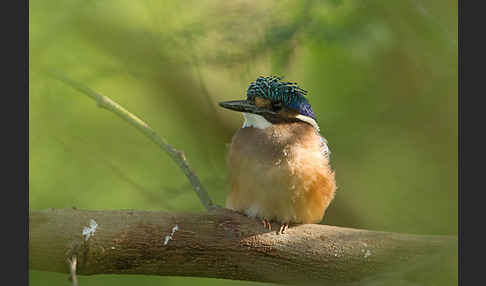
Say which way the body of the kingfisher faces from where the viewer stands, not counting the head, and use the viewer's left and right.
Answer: facing the viewer and to the left of the viewer
